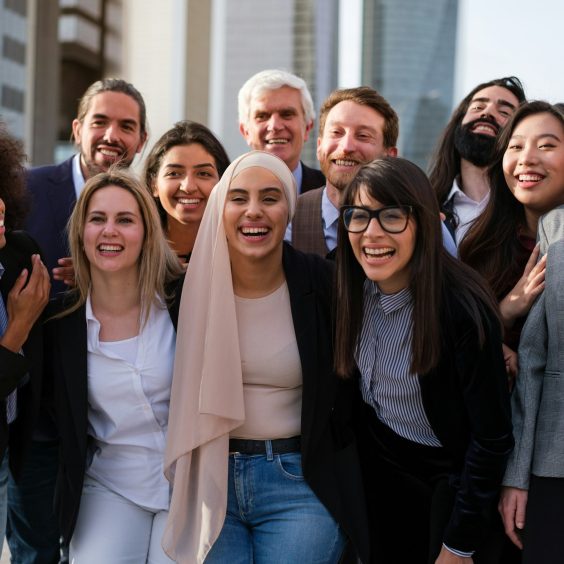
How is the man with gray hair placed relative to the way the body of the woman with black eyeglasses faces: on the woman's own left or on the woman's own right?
on the woman's own right

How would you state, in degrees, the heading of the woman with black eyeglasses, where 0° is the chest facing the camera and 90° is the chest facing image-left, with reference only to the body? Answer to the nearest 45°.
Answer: approximately 45°

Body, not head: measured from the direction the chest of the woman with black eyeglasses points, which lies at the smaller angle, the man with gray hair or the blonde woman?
the blonde woman

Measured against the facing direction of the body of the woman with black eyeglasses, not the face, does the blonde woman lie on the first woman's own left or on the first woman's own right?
on the first woman's own right

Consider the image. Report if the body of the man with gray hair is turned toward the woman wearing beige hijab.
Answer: yes
